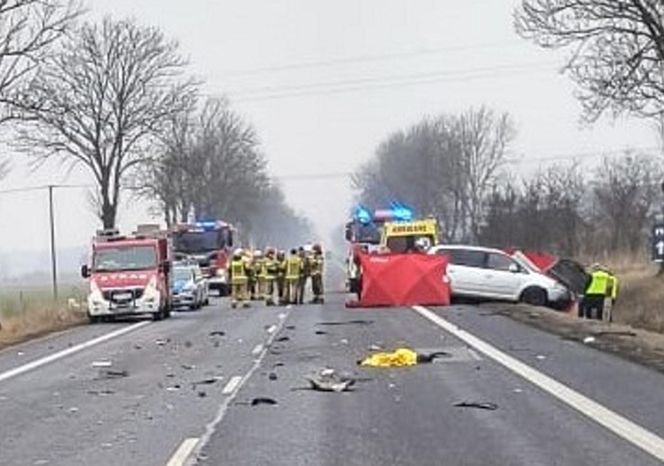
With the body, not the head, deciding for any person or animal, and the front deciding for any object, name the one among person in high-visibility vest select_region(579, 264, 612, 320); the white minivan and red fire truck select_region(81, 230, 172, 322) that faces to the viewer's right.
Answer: the white minivan

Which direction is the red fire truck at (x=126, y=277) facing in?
toward the camera

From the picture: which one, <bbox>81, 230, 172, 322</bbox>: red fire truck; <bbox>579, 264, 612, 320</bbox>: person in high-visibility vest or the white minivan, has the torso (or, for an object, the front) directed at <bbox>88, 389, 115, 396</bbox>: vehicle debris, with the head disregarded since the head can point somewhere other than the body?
the red fire truck

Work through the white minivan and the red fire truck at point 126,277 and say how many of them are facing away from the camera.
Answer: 0

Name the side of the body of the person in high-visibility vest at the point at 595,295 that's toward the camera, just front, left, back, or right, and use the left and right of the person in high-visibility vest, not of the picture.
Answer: back

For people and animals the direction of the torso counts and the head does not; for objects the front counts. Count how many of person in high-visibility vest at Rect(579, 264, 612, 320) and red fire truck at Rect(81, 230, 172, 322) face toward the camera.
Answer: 1

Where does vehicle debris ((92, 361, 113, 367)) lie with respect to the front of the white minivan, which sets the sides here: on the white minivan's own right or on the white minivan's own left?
on the white minivan's own right

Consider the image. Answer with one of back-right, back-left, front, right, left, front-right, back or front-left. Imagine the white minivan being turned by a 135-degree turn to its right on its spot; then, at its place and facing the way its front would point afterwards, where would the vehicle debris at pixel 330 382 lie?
front-left

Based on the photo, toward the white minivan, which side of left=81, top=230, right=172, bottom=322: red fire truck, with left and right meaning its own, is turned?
left

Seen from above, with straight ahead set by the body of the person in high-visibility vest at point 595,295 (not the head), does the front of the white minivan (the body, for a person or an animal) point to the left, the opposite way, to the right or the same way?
to the right

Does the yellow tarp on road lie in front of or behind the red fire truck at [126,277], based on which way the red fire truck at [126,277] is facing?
in front

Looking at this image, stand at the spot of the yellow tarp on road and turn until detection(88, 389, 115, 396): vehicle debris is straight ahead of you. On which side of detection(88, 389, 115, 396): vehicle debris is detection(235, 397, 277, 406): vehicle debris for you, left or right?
left

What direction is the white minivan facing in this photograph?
to the viewer's right

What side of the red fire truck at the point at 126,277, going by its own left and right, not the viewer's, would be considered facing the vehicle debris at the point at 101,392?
front

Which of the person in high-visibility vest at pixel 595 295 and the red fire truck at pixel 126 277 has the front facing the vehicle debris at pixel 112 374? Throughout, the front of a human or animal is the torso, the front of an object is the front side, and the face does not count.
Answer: the red fire truck

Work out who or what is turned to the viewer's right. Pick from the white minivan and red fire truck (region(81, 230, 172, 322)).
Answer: the white minivan

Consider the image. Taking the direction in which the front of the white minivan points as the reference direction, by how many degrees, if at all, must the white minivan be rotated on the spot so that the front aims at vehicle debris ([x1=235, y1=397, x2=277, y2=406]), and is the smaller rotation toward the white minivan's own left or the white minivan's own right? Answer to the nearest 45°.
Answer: approximately 90° to the white minivan's own right
